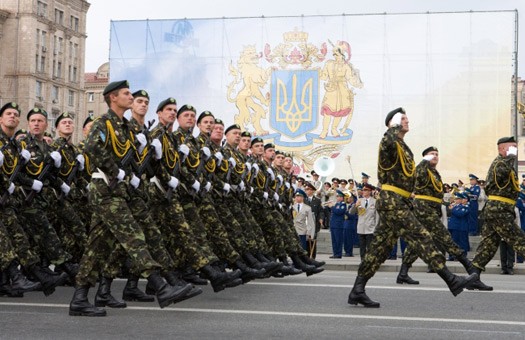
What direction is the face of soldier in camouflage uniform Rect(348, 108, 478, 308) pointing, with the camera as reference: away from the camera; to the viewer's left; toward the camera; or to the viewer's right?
to the viewer's right

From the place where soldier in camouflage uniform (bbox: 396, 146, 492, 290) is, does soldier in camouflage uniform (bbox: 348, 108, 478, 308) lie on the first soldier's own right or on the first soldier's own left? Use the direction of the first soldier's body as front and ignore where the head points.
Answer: on the first soldier's own right

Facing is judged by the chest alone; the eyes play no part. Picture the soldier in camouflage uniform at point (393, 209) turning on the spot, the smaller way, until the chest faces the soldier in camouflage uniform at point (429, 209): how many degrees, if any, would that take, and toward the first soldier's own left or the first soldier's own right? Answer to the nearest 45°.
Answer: approximately 90° to the first soldier's own left

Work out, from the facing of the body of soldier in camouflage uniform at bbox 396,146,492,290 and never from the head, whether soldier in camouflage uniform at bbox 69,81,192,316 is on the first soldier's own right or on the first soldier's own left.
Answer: on the first soldier's own right
